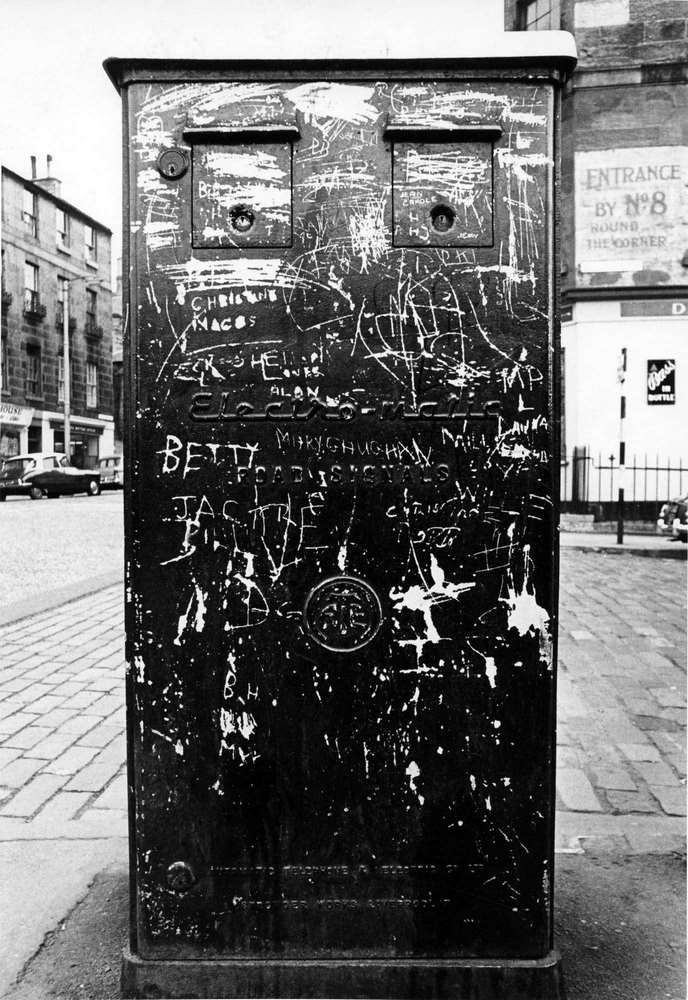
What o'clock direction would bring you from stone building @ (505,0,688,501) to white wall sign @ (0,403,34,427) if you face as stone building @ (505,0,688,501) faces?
The white wall sign is roughly at 4 o'clock from the stone building.

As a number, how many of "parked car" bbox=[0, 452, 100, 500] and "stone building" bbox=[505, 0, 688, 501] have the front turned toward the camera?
1

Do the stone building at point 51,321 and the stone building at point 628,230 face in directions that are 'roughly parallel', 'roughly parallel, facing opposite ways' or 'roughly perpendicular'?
roughly perpendicular

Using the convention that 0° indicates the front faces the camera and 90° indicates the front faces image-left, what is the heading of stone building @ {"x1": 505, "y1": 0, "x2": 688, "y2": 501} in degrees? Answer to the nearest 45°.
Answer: approximately 0°
